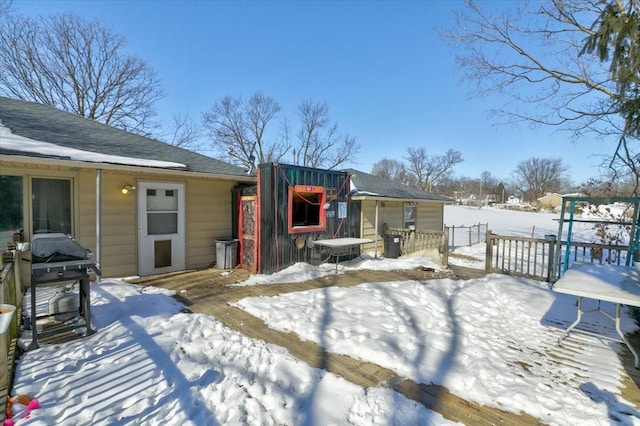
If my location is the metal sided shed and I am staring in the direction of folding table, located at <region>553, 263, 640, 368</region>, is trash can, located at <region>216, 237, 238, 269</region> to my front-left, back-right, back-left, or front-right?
back-right

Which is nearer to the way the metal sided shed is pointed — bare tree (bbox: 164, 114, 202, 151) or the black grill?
the black grill

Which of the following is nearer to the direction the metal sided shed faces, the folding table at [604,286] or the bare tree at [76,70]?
the folding table

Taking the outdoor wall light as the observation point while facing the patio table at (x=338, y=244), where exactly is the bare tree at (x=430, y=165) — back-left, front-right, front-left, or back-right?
front-left

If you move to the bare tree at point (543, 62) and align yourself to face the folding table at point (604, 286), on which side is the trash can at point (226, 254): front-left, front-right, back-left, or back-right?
front-right

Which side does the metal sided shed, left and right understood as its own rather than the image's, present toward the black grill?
right

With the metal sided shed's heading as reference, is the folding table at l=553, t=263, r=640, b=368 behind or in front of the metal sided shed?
in front

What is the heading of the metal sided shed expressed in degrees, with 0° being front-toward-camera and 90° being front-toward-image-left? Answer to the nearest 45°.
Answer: approximately 315°

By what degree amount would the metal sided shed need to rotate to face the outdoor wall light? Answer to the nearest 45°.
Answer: approximately 135° to its right

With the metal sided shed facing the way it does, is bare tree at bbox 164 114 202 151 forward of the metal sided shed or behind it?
behind

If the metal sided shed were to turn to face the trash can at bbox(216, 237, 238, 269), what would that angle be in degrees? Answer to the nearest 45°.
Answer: approximately 135° to its right

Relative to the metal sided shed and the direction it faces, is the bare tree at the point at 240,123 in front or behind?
behind

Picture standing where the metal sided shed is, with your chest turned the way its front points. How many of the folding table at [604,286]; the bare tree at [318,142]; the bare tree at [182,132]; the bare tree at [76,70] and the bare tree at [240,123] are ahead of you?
1

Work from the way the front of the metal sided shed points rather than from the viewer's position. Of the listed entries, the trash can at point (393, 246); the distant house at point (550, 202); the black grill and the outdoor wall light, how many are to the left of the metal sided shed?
2

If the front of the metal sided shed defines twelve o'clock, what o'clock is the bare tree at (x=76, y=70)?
The bare tree is roughly at 6 o'clock from the metal sided shed.

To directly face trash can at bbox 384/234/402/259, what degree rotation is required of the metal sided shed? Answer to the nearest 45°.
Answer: approximately 90° to its left

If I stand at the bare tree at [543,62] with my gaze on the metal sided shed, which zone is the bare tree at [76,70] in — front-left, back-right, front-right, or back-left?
front-right
